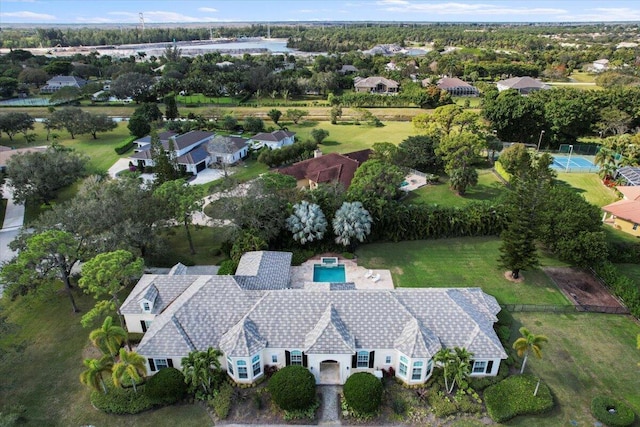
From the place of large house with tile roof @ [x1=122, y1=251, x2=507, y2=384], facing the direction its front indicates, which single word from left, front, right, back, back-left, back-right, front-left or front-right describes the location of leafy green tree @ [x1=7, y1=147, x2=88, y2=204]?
back-right

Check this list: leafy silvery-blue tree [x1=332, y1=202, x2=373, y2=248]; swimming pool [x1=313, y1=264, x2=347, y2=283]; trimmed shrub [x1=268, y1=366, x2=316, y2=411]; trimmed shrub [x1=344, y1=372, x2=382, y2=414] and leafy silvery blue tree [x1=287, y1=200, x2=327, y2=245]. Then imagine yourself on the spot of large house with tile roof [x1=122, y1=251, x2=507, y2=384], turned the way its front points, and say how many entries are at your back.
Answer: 3

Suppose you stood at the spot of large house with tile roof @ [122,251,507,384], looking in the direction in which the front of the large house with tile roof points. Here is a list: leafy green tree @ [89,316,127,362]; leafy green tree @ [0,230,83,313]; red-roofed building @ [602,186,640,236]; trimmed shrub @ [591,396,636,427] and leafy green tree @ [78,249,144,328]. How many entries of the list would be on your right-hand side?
3

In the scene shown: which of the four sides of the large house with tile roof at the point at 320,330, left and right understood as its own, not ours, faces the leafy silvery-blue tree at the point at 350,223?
back

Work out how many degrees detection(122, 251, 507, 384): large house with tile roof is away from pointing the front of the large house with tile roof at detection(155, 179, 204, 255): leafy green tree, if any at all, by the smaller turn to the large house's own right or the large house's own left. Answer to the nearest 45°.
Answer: approximately 135° to the large house's own right

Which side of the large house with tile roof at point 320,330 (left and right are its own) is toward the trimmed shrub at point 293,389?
front

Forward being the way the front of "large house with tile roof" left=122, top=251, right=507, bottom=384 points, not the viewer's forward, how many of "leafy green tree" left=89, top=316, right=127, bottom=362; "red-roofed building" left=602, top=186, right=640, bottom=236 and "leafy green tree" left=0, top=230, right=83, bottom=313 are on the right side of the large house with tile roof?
2

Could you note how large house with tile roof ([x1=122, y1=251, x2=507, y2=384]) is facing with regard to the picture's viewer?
facing the viewer

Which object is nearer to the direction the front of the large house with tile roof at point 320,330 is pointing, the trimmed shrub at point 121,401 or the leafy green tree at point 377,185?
the trimmed shrub

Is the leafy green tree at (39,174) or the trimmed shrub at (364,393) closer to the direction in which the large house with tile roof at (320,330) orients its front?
the trimmed shrub

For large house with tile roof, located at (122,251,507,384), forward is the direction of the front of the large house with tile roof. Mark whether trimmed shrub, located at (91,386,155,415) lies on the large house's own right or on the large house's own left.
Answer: on the large house's own right

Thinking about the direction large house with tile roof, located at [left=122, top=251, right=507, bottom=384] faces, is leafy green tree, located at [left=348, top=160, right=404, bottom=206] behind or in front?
behind

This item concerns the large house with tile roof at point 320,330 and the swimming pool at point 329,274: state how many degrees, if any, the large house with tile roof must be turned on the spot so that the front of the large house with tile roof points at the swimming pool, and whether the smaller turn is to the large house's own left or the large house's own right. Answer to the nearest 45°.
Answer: approximately 180°

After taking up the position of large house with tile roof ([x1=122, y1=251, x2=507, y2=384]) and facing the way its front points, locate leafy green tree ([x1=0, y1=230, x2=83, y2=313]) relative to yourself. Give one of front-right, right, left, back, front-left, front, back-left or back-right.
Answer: right

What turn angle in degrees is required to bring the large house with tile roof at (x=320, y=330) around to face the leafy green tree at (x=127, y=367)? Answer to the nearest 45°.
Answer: approximately 90° to its right

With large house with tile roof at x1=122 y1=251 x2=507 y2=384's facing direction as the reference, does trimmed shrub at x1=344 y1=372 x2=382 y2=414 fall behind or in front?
in front

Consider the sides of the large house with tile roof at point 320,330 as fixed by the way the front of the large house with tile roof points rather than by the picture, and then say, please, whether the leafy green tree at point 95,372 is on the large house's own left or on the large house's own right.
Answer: on the large house's own right

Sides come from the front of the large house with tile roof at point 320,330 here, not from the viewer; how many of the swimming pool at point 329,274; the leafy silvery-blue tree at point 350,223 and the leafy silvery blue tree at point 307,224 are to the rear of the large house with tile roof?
3

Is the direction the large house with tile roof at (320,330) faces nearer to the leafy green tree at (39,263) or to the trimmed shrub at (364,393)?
the trimmed shrub
